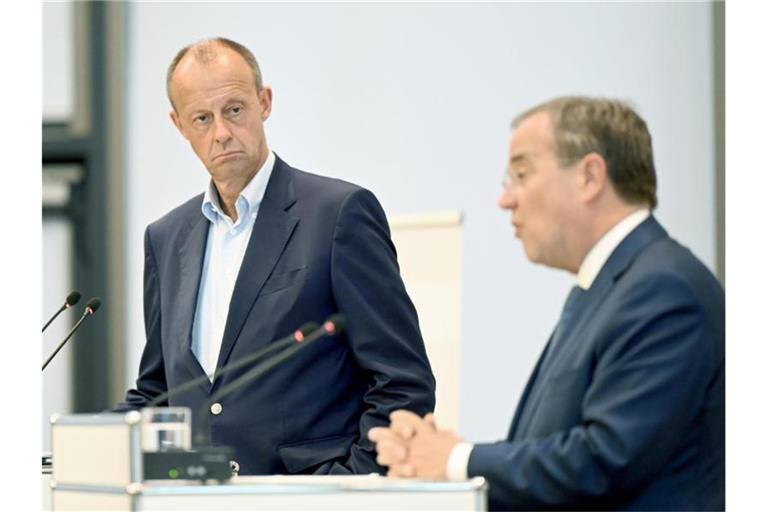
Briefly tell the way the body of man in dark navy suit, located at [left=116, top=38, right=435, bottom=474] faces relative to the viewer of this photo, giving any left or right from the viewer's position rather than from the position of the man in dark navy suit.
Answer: facing the viewer and to the left of the viewer

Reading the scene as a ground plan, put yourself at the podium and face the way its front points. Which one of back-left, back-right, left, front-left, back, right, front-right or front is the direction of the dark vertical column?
back-right

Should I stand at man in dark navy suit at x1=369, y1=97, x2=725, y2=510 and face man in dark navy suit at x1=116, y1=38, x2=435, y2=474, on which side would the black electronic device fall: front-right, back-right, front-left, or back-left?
front-left

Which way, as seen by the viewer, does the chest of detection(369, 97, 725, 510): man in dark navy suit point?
to the viewer's left

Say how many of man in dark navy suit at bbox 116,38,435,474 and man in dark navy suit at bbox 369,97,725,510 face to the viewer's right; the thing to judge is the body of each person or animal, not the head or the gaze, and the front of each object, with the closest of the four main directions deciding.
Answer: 0

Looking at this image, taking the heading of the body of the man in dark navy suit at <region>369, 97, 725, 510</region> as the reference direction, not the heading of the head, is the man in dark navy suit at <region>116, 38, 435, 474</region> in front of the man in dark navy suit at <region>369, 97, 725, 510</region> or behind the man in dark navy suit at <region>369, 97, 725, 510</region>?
in front

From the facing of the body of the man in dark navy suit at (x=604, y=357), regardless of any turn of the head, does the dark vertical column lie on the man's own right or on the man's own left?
on the man's own right

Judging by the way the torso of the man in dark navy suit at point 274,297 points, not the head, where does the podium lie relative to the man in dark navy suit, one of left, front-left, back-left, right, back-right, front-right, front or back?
front-left

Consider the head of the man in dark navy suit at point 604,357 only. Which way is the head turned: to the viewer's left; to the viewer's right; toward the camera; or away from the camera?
to the viewer's left

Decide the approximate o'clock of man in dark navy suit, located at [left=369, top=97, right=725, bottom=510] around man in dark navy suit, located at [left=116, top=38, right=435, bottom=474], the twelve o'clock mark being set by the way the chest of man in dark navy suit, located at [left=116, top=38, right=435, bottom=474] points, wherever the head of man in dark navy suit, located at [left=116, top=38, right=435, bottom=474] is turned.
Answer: man in dark navy suit, located at [left=369, top=97, right=725, bottom=510] is roughly at 9 o'clock from man in dark navy suit, located at [left=116, top=38, right=435, bottom=474].

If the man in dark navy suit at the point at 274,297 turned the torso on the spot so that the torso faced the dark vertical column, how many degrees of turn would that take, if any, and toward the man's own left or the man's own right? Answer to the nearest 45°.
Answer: approximately 135° to the man's own right
